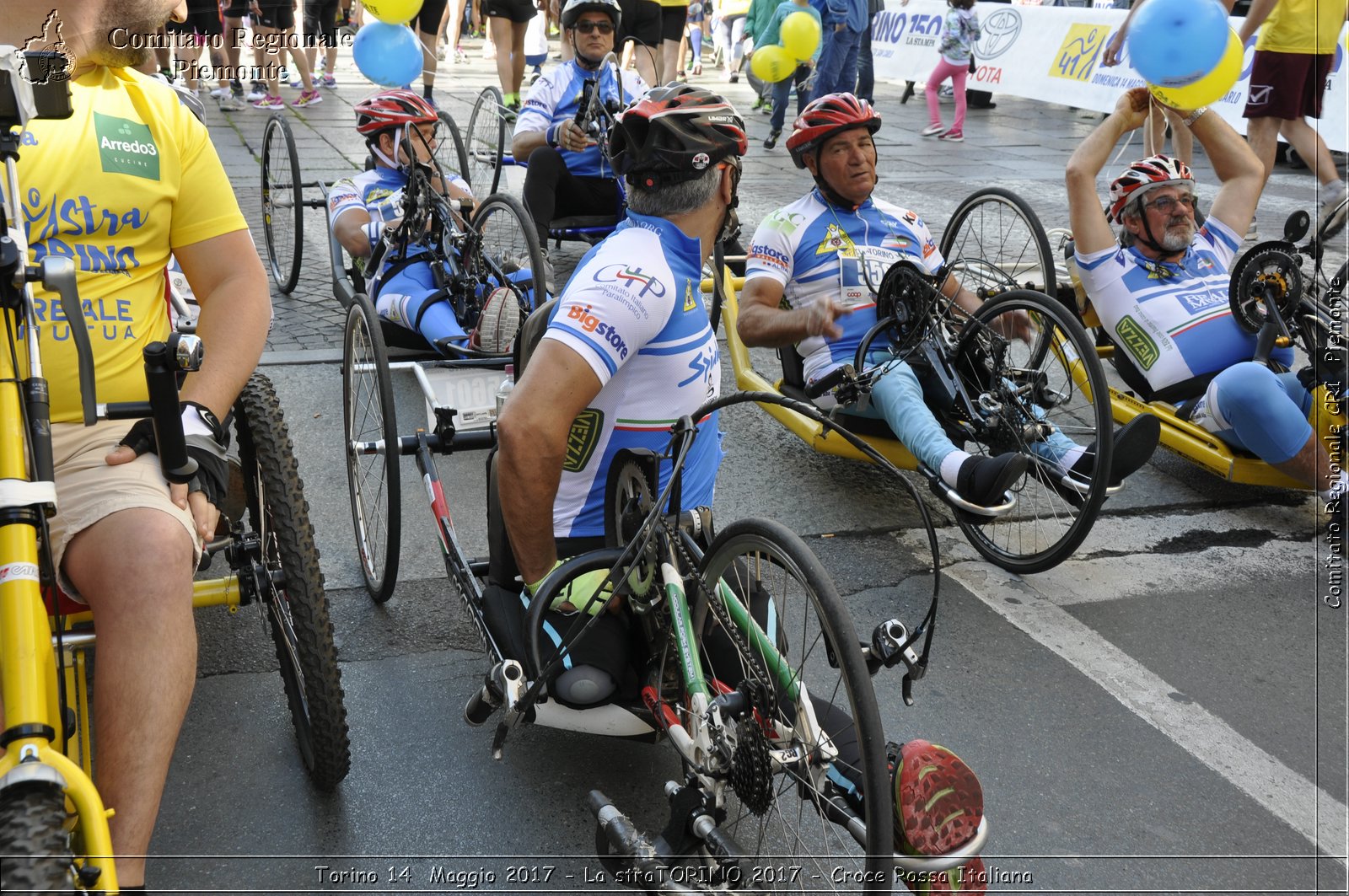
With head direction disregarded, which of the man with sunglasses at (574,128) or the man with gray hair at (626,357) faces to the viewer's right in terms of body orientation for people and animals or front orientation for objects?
the man with gray hair

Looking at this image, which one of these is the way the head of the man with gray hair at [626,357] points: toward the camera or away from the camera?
away from the camera

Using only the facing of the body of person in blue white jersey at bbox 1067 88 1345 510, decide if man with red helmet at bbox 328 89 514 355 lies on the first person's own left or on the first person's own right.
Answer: on the first person's own right

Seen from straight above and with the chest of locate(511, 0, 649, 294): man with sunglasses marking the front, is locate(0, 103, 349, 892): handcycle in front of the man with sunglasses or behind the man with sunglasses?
in front

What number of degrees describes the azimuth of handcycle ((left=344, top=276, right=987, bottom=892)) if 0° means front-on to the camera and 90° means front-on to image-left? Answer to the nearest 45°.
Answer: approximately 315°

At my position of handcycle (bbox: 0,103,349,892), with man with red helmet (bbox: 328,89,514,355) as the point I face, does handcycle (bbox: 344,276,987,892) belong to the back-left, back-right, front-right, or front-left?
front-right

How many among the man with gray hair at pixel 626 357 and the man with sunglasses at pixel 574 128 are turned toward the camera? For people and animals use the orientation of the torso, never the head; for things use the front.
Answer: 1

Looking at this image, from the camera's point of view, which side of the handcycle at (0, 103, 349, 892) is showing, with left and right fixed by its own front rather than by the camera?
front

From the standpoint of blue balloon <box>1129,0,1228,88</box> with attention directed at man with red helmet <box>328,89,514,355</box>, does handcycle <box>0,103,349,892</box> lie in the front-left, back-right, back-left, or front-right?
front-left

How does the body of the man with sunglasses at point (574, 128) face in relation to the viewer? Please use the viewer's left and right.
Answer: facing the viewer

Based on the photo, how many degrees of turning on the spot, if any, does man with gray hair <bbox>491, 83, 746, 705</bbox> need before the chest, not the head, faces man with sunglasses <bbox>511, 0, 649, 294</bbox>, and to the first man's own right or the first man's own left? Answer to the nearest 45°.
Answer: approximately 90° to the first man's own left

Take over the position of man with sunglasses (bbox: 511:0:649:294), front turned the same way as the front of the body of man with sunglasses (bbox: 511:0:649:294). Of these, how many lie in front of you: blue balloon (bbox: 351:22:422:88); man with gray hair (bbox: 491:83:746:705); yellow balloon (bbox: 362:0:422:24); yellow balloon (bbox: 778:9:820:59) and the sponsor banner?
1

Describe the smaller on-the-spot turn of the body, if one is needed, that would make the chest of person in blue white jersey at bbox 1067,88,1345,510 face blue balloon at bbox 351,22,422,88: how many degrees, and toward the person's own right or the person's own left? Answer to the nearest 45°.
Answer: approximately 135° to the person's own right

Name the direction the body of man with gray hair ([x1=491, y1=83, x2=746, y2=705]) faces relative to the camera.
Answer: to the viewer's right

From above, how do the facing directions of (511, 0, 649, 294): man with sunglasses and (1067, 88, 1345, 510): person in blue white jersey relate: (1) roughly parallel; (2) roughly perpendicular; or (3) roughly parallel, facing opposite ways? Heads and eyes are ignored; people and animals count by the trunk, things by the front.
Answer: roughly parallel
